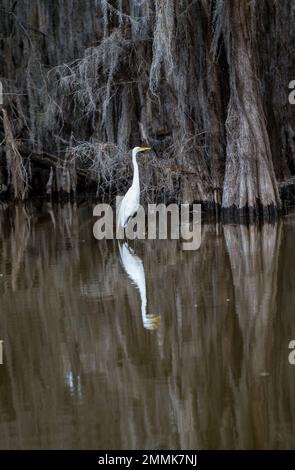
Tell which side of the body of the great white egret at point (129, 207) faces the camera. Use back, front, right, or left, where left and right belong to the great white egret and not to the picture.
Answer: right

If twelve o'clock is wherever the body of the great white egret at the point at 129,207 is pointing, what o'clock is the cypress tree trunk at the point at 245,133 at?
The cypress tree trunk is roughly at 11 o'clock from the great white egret.
